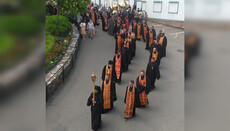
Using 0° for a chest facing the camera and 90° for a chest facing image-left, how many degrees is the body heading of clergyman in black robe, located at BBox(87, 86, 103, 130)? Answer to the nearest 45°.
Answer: approximately 45°

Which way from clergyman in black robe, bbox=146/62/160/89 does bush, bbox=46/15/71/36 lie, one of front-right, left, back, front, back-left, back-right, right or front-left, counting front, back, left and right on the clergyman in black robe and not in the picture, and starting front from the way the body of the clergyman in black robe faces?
back-right

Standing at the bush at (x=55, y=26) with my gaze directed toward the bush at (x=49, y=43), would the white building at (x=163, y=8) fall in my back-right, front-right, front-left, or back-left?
back-left

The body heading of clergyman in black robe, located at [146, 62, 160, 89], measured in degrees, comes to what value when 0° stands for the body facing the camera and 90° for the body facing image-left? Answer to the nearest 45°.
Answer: approximately 0°

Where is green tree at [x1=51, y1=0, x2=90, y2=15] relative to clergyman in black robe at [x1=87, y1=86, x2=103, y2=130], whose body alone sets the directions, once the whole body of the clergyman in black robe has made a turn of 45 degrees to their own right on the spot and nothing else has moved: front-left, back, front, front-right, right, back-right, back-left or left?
right

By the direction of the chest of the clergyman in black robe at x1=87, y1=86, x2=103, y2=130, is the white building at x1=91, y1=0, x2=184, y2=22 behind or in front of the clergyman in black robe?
behind

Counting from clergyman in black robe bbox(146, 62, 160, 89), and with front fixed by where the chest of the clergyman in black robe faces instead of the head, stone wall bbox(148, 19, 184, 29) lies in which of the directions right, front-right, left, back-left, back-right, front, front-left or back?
back

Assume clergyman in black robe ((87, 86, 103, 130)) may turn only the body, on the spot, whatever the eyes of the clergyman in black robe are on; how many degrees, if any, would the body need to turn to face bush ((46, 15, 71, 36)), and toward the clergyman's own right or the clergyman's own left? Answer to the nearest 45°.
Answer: approximately 135° to the clergyman's own right

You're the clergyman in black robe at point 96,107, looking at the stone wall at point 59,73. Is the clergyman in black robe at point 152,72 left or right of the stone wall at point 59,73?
right

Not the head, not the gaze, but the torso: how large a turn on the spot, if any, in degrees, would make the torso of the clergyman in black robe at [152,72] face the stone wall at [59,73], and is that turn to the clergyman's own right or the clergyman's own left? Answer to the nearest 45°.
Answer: approximately 90° to the clergyman's own right

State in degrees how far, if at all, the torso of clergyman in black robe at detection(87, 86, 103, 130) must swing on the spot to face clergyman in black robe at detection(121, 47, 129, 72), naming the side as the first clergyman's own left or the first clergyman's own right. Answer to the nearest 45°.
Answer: approximately 135° to the first clergyman's own right
